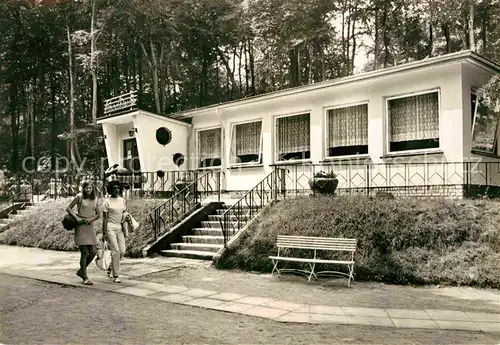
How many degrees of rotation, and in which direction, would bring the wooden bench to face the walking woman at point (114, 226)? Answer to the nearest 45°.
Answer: approximately 45° to its right

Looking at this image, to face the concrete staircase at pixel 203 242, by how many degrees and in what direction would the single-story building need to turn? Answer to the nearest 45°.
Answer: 0° — it already faces it

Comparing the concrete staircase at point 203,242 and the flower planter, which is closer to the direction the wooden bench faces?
the concrete staircase

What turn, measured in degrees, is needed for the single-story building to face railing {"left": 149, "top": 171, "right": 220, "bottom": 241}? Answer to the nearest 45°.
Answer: approximately 45° to its right

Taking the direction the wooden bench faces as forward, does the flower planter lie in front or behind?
behind

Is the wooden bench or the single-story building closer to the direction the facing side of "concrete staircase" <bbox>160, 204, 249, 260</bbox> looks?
the wooden bench

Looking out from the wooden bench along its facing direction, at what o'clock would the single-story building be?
The single-story building is roughly at 5 o'clock from the wooden bench.

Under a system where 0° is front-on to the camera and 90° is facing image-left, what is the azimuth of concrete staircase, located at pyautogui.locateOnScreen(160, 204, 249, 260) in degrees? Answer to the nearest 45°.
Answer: approximately 45°

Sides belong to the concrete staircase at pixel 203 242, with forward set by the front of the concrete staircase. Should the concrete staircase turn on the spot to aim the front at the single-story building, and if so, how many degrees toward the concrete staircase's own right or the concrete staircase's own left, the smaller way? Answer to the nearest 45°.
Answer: approximately 135° to the concrete staircase's own left
